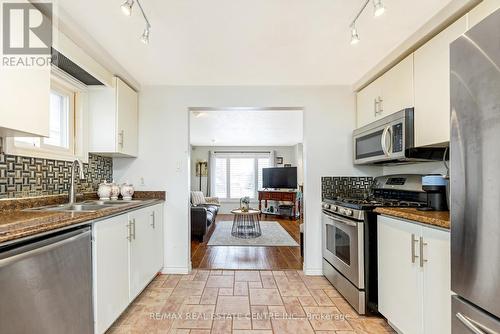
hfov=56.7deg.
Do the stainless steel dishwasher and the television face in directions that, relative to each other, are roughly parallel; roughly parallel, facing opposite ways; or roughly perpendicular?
roughly perpendicular

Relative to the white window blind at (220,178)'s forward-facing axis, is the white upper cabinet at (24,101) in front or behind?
in front

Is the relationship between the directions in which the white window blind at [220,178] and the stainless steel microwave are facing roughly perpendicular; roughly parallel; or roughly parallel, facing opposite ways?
roughly perpendicular

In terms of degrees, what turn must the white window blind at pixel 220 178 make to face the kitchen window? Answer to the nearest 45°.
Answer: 0° — it already faces it

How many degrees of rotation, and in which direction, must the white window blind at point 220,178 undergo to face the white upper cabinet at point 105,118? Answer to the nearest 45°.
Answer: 0° — it already faces it

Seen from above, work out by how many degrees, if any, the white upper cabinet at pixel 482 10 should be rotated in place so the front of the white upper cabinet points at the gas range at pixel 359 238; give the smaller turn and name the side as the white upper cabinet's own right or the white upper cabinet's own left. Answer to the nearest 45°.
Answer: approximately 90° to the white upper cabinet's own right

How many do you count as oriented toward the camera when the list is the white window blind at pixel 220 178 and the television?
2

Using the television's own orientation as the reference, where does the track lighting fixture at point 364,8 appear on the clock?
The track lighting fixture is roughly at 12 o'clock from the television.

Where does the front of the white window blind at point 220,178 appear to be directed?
toward the camera

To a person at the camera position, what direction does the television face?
facing the viewer

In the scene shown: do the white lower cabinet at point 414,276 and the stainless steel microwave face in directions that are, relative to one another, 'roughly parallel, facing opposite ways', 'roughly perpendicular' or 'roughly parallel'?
roughly parallel

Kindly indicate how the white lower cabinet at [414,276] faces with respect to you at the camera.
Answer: facing the viewer and to the left of the viewer
